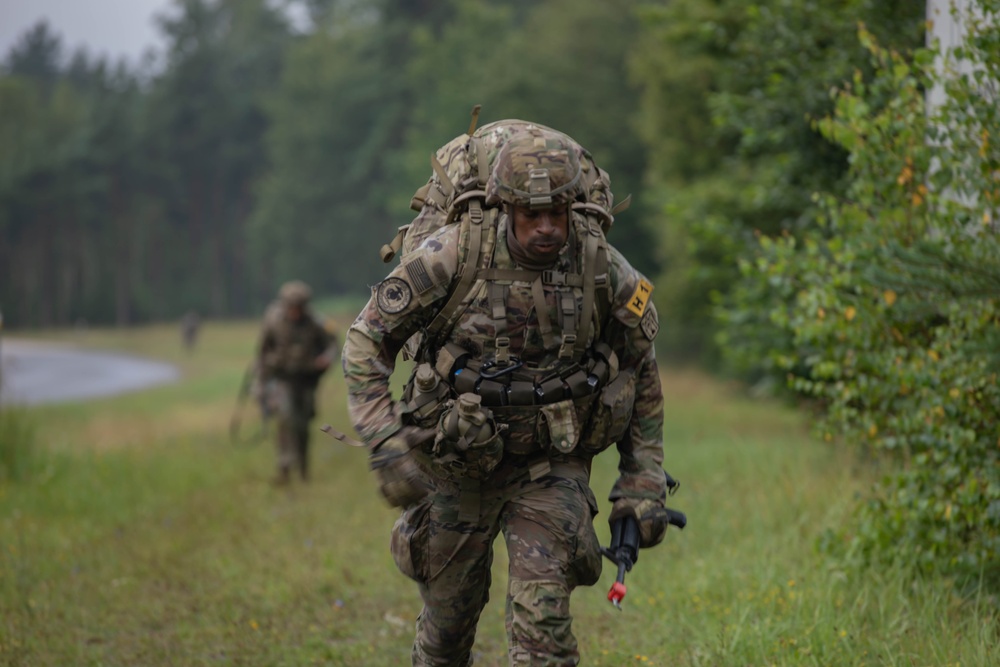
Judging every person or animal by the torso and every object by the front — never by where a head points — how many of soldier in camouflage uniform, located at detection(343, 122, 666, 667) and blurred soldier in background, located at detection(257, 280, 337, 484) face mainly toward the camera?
2

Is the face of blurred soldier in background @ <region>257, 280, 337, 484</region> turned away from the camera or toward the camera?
toward the camera

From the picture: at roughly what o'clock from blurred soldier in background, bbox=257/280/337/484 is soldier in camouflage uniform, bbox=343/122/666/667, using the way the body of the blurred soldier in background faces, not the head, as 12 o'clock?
The soldier in camouflage uniform is roughly at 12 o'clock from the blurred soldier in background.

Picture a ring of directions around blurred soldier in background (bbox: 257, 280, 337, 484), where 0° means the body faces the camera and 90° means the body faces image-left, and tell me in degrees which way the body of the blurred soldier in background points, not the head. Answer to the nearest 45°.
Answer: approximately 0°

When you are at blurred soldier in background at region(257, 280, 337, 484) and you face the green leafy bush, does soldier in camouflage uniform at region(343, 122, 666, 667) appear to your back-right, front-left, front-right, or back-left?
front-right

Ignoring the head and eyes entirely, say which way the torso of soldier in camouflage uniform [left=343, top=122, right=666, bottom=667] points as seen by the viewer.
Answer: toward the camera

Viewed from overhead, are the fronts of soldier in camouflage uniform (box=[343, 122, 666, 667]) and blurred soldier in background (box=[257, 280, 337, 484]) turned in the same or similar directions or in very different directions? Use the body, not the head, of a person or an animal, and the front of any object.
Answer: same or similar directions

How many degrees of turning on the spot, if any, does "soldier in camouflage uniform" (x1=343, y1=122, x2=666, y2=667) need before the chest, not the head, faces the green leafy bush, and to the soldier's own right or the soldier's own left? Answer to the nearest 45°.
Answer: approximately 135° to the soldier's own left

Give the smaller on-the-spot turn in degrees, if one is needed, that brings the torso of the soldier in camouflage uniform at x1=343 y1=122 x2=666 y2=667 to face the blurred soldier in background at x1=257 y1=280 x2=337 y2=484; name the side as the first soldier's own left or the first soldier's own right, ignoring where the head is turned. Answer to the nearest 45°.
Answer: approximately 180°

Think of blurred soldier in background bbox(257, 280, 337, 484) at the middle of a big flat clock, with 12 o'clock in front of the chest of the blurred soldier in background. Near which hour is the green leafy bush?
The green leafy bush is roughly at 11 o'clock from the blurred soldier in background.
